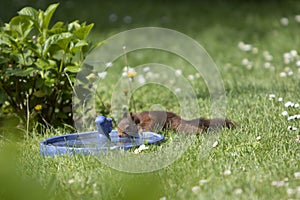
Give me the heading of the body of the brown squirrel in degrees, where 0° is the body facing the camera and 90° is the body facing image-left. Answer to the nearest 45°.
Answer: approximately 90°

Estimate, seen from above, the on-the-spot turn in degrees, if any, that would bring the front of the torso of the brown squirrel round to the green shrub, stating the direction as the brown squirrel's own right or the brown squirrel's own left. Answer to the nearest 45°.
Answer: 0° — it already faces it
